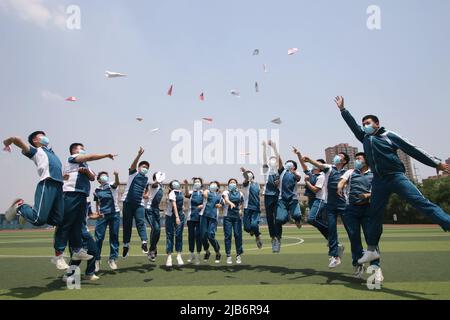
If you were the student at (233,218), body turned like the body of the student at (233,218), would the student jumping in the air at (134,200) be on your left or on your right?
on your right

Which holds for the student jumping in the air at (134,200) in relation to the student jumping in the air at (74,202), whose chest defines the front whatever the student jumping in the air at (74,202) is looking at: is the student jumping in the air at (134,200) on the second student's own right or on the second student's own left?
on the second student's own left

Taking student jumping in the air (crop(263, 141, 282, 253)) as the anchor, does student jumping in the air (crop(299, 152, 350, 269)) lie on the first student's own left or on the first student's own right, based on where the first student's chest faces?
on the first student's own left

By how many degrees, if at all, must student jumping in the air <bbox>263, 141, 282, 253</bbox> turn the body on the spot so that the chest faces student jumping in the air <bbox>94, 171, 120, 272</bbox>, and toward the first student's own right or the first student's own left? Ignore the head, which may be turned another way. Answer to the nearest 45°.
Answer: approximately 45° to the first student's own right

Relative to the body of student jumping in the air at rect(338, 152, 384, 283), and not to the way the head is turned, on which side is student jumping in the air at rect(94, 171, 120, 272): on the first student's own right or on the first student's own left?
on the first student's own right

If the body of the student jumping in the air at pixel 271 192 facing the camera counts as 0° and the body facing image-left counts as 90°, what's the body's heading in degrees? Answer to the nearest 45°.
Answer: approximately 45°

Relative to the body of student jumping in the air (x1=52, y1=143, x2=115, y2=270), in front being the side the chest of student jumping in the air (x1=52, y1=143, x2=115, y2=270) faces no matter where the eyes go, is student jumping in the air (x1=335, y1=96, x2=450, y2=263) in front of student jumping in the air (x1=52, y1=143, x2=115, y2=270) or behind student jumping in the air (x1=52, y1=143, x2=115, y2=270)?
in front
